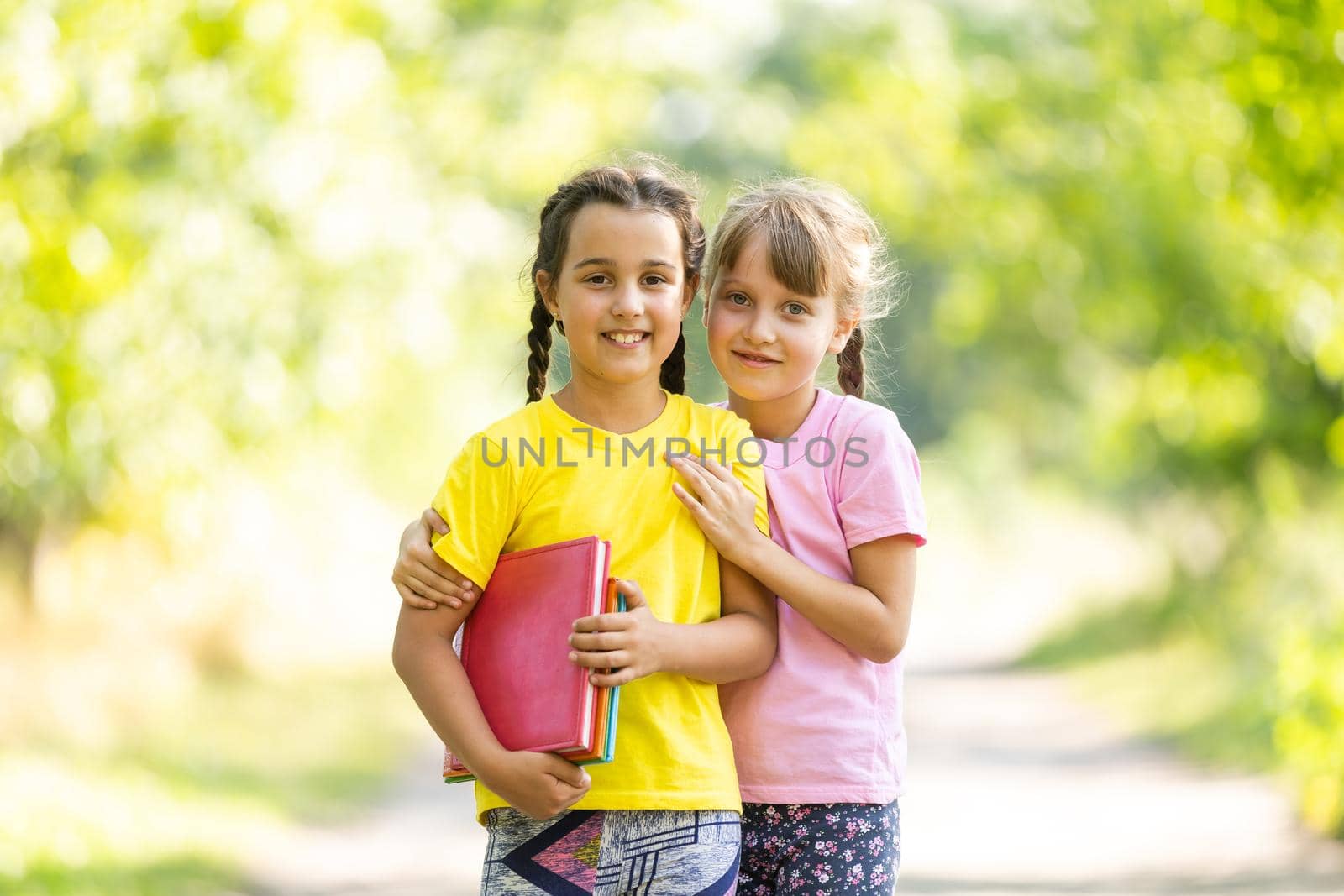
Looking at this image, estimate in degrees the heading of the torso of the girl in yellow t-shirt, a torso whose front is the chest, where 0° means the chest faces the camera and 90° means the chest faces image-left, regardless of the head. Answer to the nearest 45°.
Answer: approximately 0°

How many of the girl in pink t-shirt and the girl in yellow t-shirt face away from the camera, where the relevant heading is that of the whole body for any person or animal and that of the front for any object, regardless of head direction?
0

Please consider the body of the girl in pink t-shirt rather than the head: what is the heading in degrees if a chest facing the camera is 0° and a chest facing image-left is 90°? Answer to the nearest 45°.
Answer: approximately 45°
